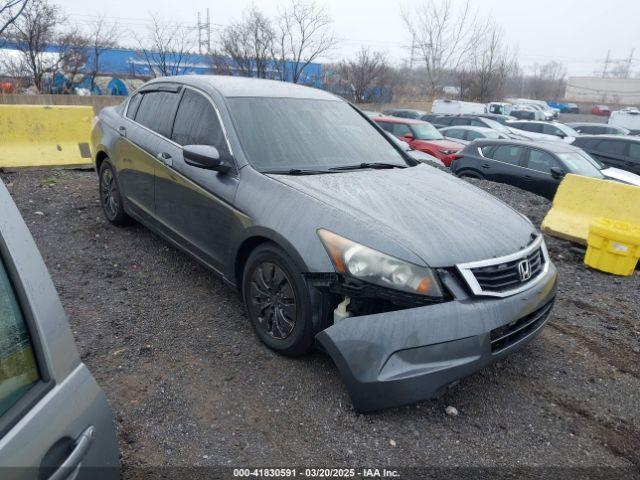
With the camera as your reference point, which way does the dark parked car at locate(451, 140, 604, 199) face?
facing the viewer and to the right of the viewer

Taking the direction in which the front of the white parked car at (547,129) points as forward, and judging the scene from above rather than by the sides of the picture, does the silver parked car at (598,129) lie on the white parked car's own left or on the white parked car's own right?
on the white parked car's own left

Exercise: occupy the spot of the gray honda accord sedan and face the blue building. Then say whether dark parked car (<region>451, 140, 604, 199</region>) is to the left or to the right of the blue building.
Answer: right

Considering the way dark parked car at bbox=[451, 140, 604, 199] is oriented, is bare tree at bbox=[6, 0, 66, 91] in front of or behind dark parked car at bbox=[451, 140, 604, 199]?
behind

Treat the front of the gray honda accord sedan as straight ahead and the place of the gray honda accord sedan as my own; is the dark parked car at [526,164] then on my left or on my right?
on my left

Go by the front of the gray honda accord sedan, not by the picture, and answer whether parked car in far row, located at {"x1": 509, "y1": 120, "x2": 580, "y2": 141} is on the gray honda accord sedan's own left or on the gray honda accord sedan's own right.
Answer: on the gray honda accord sedan's own left

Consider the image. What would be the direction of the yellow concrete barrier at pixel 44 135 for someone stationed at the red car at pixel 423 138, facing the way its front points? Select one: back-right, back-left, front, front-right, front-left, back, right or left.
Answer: right

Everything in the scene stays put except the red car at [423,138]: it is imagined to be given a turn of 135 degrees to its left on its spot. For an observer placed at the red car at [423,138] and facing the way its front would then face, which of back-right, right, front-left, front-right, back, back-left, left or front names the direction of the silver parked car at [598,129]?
front-right
